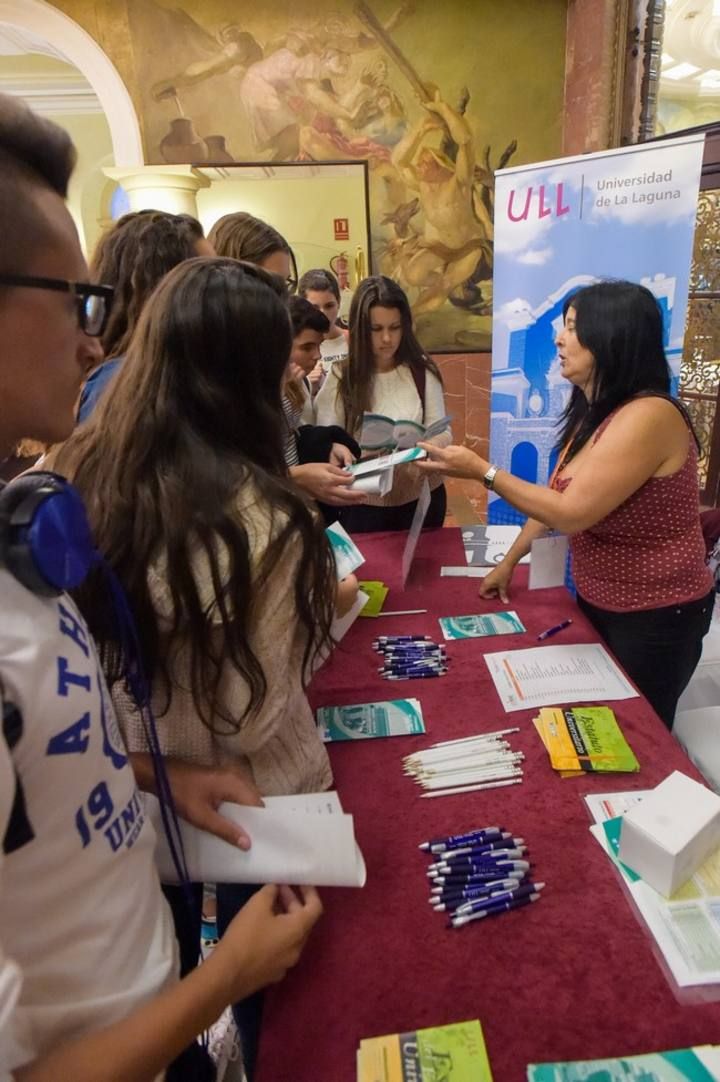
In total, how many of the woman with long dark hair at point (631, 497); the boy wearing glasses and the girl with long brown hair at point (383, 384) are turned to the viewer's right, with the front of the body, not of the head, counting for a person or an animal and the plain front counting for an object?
1

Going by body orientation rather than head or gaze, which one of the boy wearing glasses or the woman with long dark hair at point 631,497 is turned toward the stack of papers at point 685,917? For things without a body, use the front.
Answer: the boy wearing glasses

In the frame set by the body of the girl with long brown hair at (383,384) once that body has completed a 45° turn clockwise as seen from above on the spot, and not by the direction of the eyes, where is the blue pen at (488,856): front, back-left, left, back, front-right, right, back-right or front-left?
front-left

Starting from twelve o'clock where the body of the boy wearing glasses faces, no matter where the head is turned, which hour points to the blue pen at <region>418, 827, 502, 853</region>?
The blue pen is roughly at 11 o'clock from the boy wearing glasses.

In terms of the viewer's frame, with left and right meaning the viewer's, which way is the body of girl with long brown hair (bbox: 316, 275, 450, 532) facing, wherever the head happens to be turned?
facing the viewer

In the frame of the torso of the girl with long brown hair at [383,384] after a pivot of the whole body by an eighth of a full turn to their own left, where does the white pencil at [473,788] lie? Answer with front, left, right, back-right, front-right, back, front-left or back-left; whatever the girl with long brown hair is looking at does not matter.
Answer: front-right

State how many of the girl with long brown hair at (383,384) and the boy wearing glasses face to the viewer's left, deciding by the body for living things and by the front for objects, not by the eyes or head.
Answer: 0

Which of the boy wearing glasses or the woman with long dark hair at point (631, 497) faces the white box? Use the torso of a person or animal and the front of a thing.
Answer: the boy wearing glasses

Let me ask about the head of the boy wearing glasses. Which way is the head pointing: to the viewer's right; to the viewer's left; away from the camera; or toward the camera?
to the viewer's right

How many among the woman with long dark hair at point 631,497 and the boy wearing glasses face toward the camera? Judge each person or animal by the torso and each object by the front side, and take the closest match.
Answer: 0

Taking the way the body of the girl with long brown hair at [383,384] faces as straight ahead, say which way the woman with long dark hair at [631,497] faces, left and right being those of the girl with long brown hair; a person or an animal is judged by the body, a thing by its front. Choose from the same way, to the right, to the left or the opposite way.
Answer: to the right

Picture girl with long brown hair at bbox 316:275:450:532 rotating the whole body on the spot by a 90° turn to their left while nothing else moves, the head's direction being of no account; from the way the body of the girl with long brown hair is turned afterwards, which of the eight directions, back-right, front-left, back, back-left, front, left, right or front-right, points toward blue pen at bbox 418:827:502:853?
right

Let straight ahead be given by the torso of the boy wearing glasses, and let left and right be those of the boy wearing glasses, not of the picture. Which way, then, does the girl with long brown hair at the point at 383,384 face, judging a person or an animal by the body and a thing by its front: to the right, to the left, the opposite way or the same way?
to the right

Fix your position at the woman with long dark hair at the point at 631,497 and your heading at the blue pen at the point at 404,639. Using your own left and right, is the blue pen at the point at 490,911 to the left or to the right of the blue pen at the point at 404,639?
left

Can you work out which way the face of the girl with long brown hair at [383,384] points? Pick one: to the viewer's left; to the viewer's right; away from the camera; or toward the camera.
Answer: toward the camera

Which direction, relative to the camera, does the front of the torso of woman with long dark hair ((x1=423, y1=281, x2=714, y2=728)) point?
to the viewer's left

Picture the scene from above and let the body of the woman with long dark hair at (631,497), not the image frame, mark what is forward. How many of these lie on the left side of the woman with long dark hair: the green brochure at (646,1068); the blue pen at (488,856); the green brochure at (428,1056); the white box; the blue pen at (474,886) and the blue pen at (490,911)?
6

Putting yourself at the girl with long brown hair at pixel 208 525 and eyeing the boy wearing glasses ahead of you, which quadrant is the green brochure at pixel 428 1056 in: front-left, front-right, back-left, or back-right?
front-left

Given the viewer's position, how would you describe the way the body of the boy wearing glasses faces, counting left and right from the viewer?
facing to the right of the viewer
